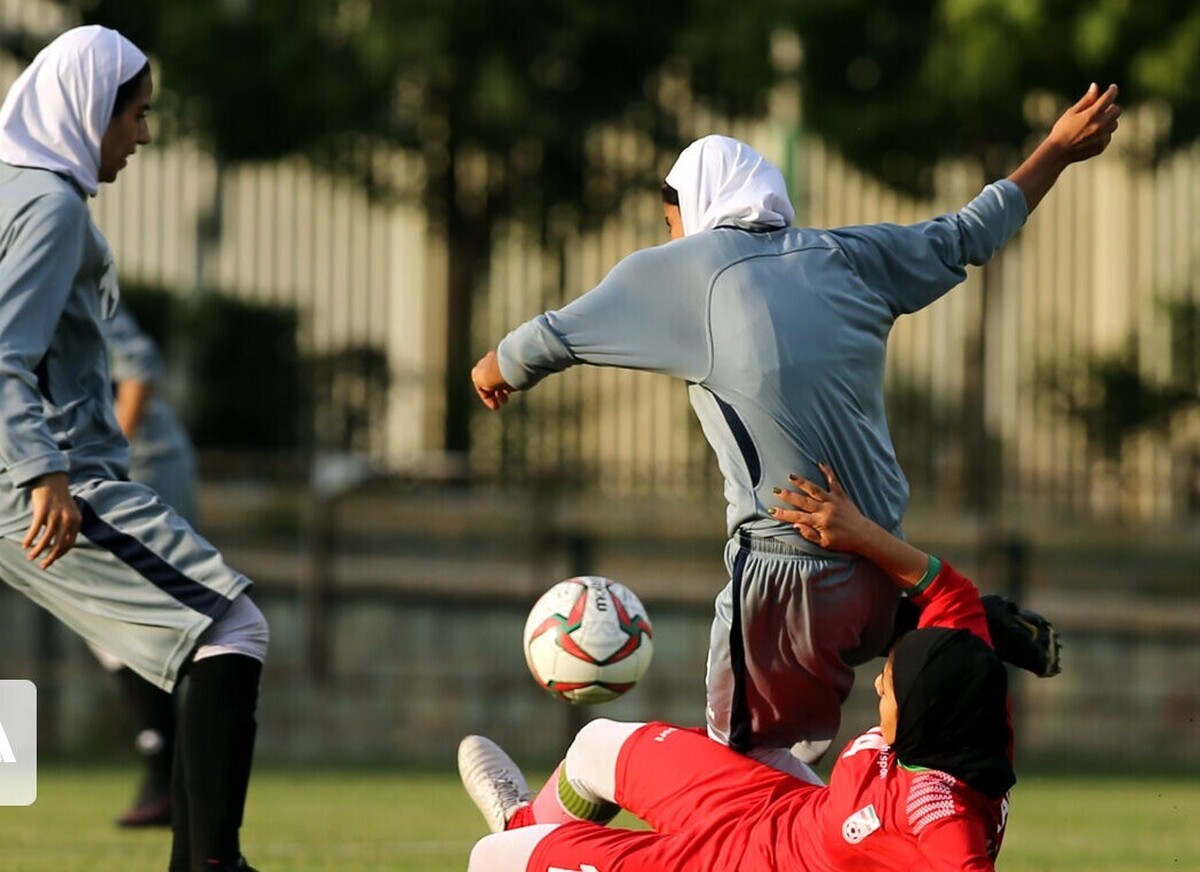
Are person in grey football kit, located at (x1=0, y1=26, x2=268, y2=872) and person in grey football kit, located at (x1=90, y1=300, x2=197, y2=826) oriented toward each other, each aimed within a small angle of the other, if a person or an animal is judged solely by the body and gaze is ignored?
no

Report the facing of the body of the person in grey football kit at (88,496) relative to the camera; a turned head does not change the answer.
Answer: to the viewer's right

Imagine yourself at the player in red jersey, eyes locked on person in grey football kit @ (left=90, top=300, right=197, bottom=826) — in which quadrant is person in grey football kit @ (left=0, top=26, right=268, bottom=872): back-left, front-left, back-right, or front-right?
front-left

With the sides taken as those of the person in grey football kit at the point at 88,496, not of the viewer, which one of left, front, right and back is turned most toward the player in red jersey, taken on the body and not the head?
front

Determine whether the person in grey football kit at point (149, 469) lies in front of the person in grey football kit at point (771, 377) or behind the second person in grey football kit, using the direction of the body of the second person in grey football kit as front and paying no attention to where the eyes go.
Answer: in front

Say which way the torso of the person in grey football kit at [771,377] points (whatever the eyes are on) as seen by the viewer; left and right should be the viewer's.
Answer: facing away from the viewer and to the left of the viewer

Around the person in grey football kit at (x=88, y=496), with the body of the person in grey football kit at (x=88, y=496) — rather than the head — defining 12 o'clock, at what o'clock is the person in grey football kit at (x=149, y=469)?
the person in grey football kit at (x=149, y=469) is roughly at 9 o'clock from the person in grey football kit at (x=88, y=496).

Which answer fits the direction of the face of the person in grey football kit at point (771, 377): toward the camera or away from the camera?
away from the camera
